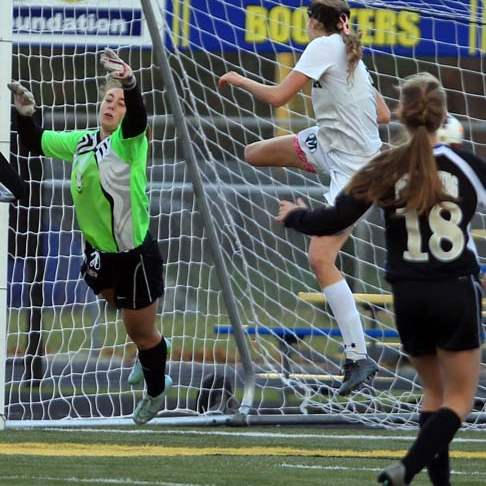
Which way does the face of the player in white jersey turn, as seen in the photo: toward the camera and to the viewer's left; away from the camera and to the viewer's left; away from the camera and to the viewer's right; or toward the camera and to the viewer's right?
away from the camera and to the viewer's left

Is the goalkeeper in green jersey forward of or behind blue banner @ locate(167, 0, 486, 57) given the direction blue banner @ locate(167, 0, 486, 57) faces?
forward

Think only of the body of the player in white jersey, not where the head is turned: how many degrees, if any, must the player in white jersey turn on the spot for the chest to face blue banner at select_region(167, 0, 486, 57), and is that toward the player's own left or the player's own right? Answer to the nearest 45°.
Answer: approximately 45° to the player's own right

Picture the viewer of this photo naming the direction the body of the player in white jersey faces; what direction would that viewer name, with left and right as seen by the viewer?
facing away from the viewer and to the left of the viewer

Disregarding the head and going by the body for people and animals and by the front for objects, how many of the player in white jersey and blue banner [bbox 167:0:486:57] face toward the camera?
1

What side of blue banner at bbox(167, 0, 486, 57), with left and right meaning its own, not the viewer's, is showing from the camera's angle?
front

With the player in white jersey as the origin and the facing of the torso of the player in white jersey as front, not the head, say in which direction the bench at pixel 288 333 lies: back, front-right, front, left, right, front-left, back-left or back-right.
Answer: front-right
